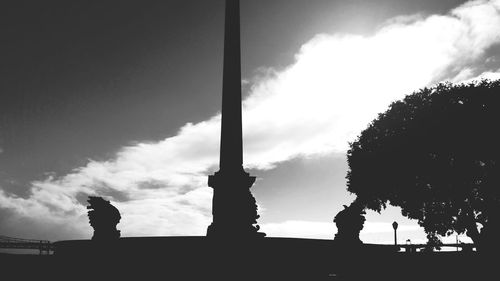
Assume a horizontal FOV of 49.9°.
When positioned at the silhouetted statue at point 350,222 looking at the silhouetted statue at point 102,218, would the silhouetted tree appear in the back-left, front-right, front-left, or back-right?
back-right

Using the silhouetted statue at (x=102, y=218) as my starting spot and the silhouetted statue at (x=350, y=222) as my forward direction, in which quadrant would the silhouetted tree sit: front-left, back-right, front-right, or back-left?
front-left

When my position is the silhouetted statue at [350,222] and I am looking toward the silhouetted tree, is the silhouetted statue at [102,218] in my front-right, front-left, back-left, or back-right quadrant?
back-left
